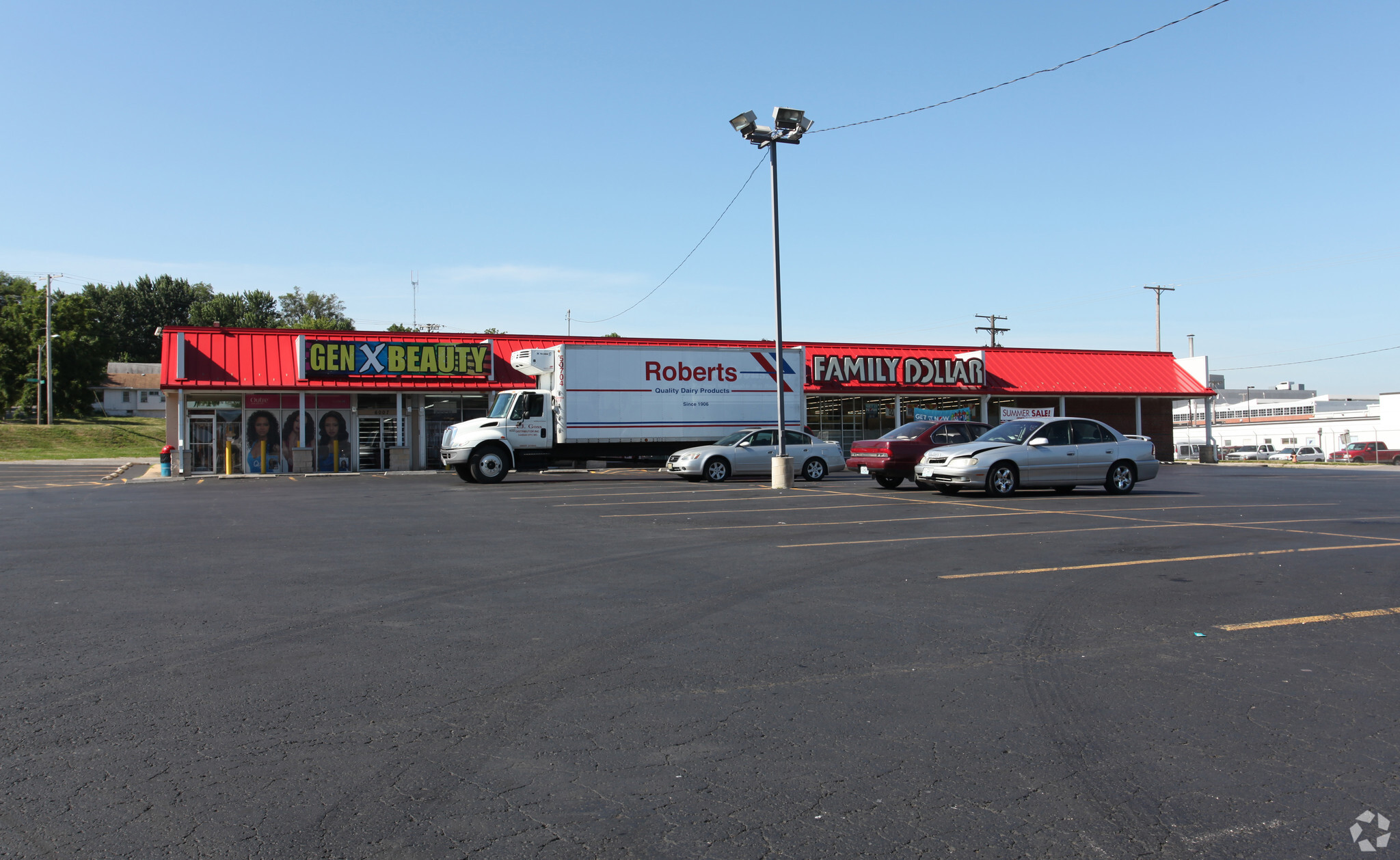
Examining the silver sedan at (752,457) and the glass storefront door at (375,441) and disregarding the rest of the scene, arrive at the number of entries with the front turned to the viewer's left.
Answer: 1

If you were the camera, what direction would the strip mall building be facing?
facing the viewer

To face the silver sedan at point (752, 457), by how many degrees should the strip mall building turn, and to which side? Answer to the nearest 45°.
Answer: approximately 45° to its left

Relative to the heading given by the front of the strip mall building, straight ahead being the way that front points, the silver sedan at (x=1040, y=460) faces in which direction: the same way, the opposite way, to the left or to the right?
to the right

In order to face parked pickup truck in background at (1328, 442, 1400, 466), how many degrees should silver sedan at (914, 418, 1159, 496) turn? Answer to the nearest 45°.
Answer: approximately 180°

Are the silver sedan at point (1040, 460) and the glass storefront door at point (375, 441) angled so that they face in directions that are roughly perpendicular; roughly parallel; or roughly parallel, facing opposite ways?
roughly perpendicular

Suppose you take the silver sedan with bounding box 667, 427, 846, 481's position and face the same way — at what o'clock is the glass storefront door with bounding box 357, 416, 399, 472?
The glass storefront door is roughly at 1 o'clock from the silver sedan.

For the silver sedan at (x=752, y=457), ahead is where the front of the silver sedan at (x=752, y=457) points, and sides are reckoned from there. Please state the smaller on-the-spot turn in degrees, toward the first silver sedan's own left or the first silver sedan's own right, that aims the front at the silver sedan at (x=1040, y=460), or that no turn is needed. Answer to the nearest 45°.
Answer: approximately 135° to the first silver sedan's own left

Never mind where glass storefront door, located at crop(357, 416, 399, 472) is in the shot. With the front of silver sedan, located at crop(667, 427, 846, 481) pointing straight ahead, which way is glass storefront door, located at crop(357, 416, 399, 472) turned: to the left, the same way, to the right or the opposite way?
to the left

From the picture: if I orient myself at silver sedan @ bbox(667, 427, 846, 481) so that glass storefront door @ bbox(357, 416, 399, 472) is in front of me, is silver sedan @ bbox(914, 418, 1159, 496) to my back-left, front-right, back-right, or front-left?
back-left

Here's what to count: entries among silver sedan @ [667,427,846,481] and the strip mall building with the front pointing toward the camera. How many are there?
1

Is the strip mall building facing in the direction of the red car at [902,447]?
no

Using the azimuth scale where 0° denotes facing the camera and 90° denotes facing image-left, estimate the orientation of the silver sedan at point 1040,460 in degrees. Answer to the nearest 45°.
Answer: approximately 45°

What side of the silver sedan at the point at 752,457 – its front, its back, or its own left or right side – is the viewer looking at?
left

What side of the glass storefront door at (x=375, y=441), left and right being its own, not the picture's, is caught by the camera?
front

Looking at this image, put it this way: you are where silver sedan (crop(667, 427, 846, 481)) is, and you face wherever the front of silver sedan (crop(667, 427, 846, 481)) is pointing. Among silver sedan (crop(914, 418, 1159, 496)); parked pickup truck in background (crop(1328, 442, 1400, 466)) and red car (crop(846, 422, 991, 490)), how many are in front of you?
0
